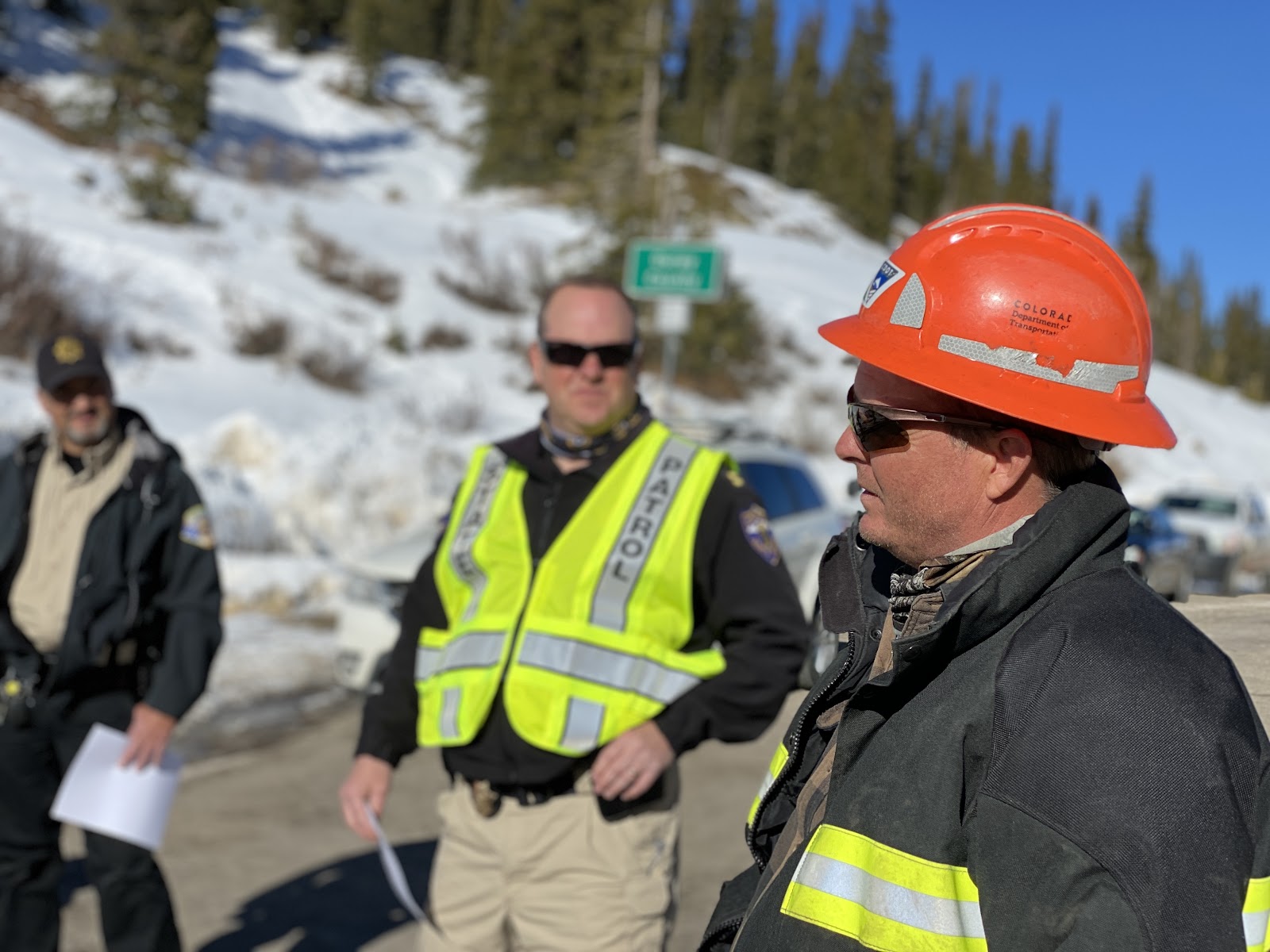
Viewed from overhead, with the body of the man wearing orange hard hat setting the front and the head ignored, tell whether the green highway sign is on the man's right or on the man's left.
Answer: on the man's right

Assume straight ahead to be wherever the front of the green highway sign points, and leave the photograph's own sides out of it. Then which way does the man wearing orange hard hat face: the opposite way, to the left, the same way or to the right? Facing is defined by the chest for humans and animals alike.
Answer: to the right

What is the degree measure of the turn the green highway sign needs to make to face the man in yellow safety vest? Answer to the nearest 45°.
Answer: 0° — it already faces them

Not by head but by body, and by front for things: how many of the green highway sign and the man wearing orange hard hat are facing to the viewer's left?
1

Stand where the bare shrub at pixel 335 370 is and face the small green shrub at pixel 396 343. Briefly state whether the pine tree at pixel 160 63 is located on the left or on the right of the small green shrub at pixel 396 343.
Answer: left

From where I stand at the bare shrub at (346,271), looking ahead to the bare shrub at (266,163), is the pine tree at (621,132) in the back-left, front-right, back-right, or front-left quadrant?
front-right

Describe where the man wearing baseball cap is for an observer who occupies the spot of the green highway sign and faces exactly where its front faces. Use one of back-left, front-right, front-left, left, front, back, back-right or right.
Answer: front

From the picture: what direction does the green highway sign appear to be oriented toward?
toward the camera

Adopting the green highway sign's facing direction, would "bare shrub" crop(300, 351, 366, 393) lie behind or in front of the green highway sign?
behind

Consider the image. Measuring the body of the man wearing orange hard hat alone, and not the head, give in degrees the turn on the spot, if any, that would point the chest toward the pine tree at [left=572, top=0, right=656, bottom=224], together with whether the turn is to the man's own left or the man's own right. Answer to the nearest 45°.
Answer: approximately 90° to the man's own right

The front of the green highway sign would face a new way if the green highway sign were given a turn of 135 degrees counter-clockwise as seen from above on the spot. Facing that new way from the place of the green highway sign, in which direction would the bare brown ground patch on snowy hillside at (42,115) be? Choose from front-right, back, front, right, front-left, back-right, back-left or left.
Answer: left

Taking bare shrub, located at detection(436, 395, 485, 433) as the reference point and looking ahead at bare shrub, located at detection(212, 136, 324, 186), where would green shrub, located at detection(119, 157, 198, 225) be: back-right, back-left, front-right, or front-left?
front-left

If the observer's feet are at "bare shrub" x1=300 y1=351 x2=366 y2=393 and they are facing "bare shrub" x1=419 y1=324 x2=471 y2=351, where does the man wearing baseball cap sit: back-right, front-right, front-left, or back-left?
back-right

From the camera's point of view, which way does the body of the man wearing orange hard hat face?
to the viewer's left

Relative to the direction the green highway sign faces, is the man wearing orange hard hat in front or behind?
in front

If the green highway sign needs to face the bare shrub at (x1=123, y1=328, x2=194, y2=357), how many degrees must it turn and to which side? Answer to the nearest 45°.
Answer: approximately 135° to its right
